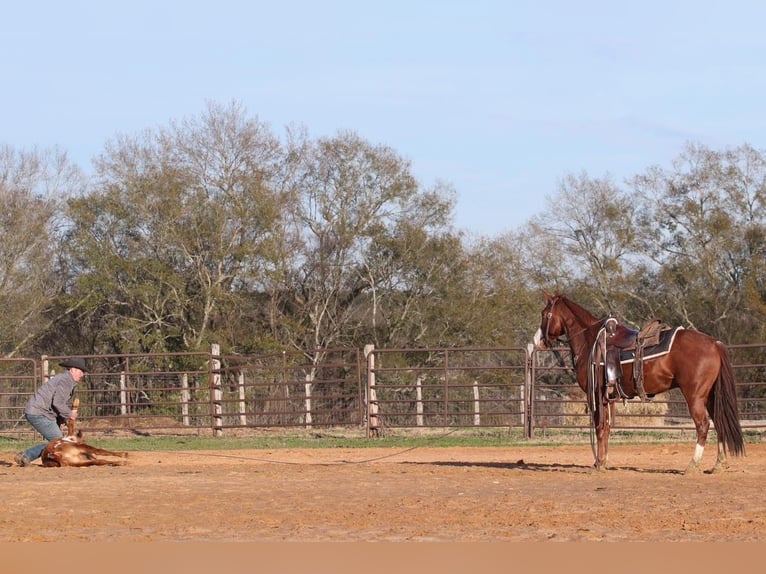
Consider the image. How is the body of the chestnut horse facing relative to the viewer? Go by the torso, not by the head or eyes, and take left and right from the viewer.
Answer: facing to the left of the viewer

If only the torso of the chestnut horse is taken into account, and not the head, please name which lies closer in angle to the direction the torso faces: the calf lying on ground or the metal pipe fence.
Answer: the calf lying on ground

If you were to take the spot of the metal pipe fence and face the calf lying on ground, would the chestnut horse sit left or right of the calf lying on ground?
left

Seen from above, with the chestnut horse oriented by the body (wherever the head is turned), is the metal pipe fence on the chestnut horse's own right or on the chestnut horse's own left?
on the chestnut horse's own right

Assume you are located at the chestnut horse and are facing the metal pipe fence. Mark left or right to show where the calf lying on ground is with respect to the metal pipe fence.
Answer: left

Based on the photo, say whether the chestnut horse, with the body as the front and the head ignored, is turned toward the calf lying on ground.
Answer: yes
